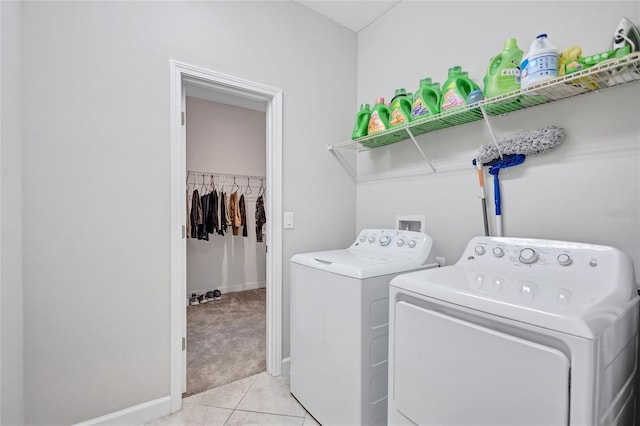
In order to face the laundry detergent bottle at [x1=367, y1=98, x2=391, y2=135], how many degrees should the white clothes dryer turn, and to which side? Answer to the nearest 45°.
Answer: approximately 90° to its right

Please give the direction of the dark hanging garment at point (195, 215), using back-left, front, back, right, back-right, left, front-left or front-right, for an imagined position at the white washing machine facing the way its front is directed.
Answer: right

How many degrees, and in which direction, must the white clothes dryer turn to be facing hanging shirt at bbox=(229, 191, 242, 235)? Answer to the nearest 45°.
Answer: approximately 90° to its right

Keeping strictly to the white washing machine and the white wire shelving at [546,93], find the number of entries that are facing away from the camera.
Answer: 0

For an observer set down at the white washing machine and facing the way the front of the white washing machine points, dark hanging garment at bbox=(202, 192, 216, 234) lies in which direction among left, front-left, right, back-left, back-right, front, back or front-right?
right

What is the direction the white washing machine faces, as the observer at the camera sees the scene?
facing the viewer and to the left of the viewer
